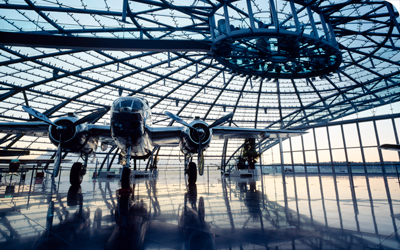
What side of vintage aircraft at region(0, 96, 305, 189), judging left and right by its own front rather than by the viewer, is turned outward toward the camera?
front
